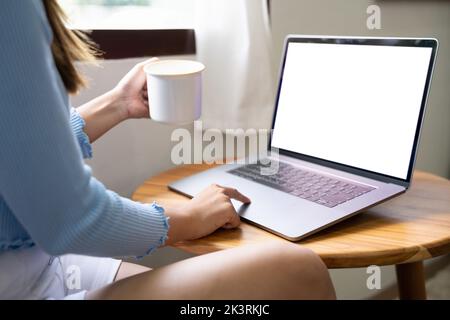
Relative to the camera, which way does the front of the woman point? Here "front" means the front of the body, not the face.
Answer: to the viewer's right

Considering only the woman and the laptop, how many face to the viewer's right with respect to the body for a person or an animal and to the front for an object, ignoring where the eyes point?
1
